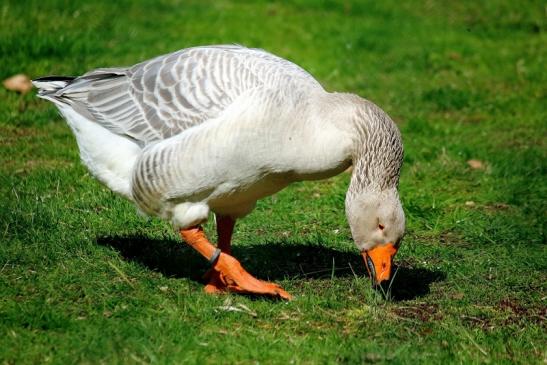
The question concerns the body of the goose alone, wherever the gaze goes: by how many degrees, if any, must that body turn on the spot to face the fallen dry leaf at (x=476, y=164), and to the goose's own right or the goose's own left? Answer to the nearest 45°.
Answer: approximately 45° to the goose's own left

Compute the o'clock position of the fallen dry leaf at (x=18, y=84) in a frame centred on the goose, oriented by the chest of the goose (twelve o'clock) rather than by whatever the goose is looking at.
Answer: The fallen dry leaf is roughly at 8 o'clock from the goose.

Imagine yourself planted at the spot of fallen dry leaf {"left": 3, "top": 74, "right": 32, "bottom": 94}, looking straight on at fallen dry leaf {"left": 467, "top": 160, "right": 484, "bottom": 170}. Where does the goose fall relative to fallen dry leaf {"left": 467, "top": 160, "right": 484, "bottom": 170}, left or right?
right

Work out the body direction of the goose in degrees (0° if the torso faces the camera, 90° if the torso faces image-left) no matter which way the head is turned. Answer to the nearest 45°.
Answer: approximately 270°
